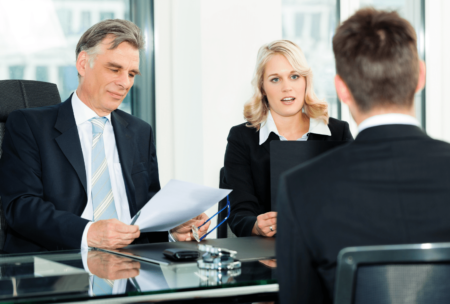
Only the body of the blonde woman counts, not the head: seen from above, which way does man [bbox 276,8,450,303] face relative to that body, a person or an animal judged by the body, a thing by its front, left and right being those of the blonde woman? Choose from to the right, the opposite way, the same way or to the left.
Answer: the opposite way

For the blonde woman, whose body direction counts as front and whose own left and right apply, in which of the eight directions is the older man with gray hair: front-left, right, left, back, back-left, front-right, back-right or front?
front-right

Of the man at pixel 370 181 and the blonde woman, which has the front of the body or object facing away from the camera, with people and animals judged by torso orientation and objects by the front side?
the man

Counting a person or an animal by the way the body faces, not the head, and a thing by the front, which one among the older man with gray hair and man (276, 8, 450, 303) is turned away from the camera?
the man

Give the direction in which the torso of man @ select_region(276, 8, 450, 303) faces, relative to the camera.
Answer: away from the camera

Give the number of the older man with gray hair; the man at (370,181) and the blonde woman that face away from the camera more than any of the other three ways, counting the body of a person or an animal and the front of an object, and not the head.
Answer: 1

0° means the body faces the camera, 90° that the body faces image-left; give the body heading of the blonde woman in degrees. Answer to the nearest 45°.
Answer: approximately 0°

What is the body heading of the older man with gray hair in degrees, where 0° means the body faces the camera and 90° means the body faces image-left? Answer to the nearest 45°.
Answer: approximately 315°
